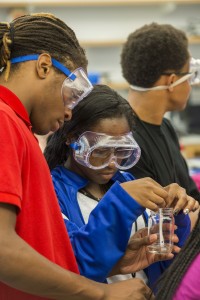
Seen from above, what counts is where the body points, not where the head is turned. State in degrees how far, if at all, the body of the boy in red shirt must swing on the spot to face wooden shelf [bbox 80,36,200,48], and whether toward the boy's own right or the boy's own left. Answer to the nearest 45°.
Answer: approximately 90° to the boy's own left

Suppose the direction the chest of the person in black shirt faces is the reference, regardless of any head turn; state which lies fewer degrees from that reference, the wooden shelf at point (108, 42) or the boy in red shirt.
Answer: the wooden shelf

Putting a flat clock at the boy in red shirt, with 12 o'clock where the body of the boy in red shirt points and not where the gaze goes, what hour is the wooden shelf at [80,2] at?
The wooden shelf is roughly at 9 o'clock from the boy in red shirt.

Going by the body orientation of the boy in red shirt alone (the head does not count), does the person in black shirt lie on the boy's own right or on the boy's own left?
on the boy's own left

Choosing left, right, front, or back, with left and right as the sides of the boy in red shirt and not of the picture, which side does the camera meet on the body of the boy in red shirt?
right

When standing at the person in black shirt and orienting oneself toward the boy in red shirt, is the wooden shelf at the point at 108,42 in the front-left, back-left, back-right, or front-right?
back-right

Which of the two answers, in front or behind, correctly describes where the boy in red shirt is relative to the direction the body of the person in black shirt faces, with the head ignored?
behind

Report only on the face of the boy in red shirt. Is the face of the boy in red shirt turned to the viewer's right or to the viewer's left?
to the viewer's right

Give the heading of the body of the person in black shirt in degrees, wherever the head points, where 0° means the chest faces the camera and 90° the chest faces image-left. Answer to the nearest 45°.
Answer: approximately 225°
